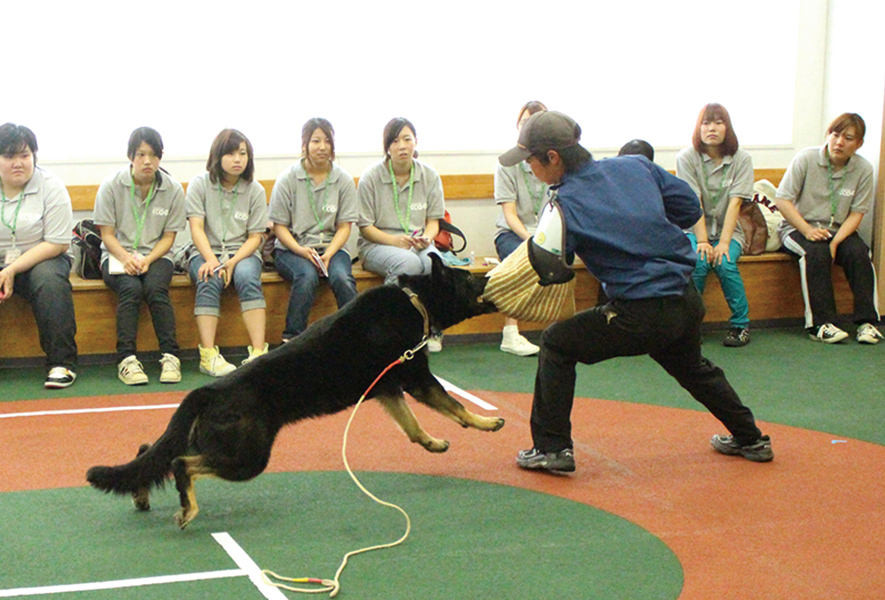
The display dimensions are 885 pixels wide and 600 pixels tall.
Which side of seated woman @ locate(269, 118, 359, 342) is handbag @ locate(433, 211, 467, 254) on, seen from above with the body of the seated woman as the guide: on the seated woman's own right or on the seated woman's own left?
on the seated woman's own left

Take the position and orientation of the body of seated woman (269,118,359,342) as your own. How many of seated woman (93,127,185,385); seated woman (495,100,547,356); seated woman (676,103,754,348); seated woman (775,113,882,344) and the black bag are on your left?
3

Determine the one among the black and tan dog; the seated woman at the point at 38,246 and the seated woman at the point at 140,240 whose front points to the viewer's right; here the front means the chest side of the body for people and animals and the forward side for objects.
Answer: the black and tan dog

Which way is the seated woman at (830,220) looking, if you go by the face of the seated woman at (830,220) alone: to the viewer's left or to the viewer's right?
to the viewer's left

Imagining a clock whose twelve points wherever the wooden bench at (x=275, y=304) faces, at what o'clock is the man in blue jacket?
The man in blue jacket is roughly at 11 o'clock from the wooden bench.

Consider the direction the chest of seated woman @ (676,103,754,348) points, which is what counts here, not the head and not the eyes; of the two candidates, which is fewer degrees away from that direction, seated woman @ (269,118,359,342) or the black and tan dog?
the black and tan dog

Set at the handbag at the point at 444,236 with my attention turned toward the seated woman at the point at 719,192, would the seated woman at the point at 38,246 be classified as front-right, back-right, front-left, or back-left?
back-right

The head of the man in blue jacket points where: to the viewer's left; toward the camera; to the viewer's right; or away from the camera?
to the viewer's left
